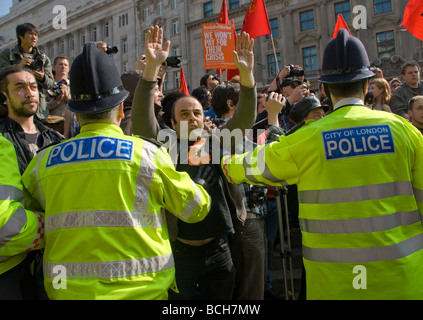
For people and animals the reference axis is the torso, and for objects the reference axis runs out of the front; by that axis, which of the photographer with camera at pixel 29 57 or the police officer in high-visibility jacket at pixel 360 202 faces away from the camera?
the police officer in high-visibility jacket

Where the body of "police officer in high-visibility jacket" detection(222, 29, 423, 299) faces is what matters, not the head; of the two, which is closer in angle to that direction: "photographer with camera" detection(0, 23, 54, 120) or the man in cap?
the man in cap

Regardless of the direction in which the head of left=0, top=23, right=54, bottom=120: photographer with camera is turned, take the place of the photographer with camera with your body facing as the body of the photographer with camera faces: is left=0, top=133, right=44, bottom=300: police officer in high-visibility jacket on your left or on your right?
on your right

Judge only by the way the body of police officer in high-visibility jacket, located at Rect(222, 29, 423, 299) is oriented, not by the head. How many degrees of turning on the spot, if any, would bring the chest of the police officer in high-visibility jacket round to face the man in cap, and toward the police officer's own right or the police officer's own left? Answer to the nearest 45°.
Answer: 0° — they already face them

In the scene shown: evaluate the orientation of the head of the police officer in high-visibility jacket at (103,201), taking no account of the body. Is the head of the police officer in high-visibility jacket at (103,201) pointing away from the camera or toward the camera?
away from the camera

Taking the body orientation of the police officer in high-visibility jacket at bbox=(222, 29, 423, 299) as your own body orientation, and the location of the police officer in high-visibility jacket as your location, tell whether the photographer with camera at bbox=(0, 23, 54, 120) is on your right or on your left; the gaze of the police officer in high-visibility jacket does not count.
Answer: on your left

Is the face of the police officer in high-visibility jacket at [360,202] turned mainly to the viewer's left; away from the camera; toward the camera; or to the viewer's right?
away from the camera

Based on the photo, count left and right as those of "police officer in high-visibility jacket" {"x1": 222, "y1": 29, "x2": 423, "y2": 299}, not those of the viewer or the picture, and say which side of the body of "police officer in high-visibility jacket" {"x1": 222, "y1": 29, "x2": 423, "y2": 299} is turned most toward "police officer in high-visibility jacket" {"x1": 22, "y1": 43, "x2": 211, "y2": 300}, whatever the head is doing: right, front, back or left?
left

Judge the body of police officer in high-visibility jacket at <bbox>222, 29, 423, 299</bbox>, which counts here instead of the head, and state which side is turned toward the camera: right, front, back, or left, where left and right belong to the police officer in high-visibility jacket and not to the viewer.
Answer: back
